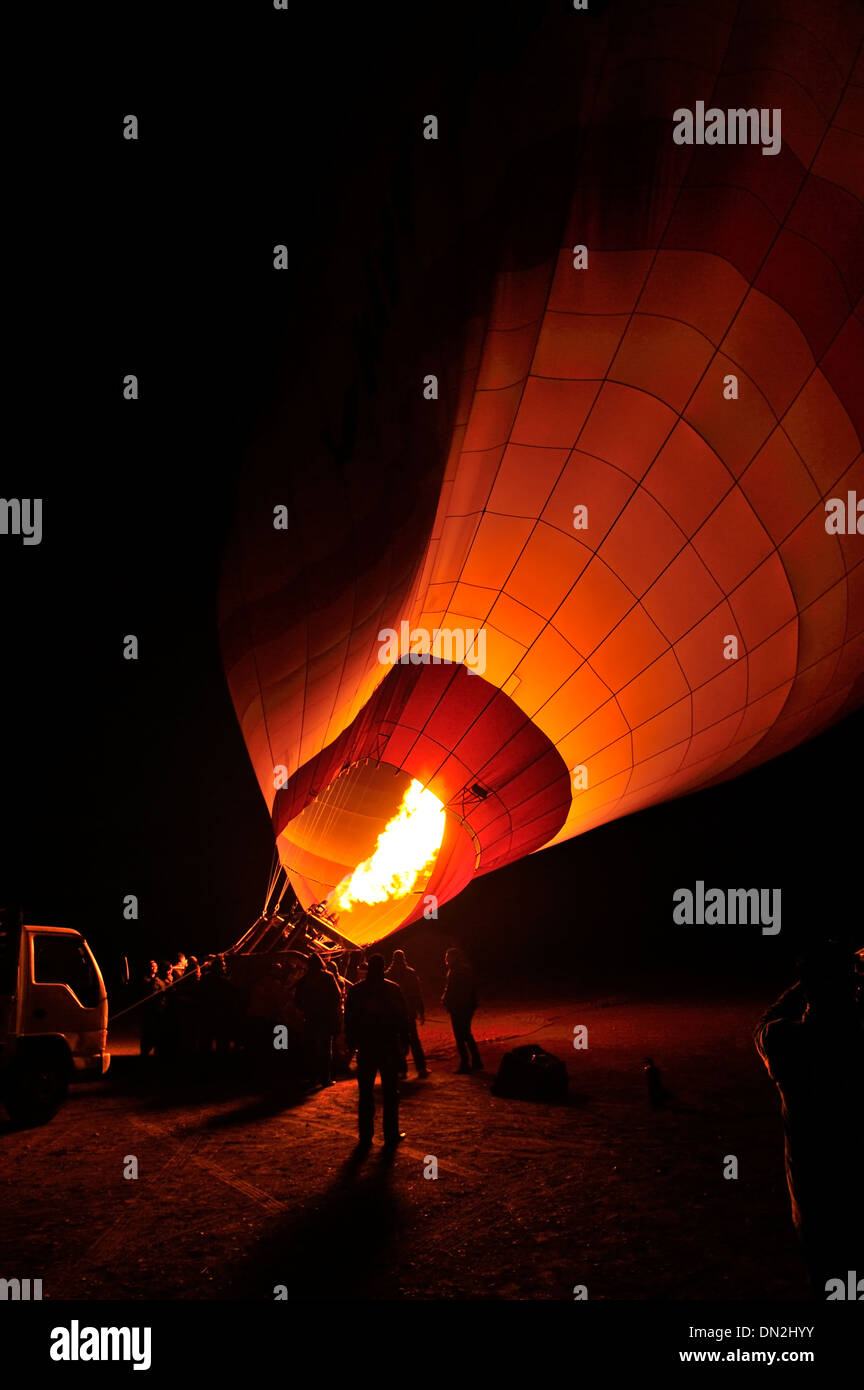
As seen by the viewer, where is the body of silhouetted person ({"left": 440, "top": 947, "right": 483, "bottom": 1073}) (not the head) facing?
to the viewer's left

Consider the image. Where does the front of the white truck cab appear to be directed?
to the viewer's right

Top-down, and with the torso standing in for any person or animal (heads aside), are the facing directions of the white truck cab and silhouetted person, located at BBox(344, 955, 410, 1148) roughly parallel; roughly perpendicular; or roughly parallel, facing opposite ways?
roughly perpendicular

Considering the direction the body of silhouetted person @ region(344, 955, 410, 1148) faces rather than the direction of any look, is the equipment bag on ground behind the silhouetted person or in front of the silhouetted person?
in front

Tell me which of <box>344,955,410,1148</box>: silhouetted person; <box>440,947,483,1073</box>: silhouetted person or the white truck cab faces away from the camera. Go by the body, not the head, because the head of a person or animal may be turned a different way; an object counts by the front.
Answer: <box>344,955,410,1148</box>: silhouetted person

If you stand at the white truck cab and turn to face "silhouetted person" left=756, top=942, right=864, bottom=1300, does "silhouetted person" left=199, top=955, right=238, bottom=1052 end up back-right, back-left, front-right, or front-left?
back-left

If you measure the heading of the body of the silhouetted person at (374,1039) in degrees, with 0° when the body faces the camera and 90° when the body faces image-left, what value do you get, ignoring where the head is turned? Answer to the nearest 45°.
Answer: approximately 180°

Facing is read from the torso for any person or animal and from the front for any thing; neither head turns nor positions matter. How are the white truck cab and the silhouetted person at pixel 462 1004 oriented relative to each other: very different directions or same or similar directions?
very different directions

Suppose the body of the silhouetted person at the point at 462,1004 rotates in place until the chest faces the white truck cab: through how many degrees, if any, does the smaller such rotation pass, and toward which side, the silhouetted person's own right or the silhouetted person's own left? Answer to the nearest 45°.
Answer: approximately 45° to the silhouetted person's own left

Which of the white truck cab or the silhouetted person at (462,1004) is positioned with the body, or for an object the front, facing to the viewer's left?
the silhouetted person
